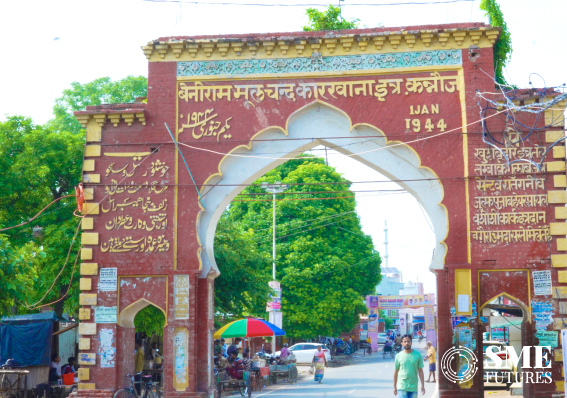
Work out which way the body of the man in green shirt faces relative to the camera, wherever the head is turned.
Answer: toward the camera

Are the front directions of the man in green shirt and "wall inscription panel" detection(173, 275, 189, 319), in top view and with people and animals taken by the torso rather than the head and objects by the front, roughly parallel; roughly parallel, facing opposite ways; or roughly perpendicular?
roughly parallel

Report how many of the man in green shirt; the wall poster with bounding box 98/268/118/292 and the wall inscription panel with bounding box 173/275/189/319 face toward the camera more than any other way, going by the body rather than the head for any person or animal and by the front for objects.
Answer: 3

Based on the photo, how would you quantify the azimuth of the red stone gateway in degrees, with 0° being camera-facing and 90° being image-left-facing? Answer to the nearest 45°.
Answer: approximately 0°

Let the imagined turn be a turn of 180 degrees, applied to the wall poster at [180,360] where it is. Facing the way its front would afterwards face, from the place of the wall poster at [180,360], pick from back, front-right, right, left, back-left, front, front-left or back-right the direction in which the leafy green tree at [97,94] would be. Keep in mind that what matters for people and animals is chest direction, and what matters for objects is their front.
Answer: front

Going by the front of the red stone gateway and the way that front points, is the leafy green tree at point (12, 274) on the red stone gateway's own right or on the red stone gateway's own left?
on the red stone gateway's own right

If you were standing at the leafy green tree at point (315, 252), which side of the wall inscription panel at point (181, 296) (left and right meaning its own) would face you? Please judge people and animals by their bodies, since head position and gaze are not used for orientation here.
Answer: back

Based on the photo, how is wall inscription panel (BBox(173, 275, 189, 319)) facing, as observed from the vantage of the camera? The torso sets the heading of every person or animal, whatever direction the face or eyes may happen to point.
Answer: facing the viewer

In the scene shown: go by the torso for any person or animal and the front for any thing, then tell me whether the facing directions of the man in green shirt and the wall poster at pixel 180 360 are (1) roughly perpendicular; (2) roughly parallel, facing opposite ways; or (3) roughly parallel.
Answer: roughly parallel

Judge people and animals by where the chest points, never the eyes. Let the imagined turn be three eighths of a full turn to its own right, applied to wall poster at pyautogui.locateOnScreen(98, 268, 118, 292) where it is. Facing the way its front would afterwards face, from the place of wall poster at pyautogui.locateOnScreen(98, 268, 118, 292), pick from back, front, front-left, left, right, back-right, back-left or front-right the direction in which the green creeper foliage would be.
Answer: back-right
